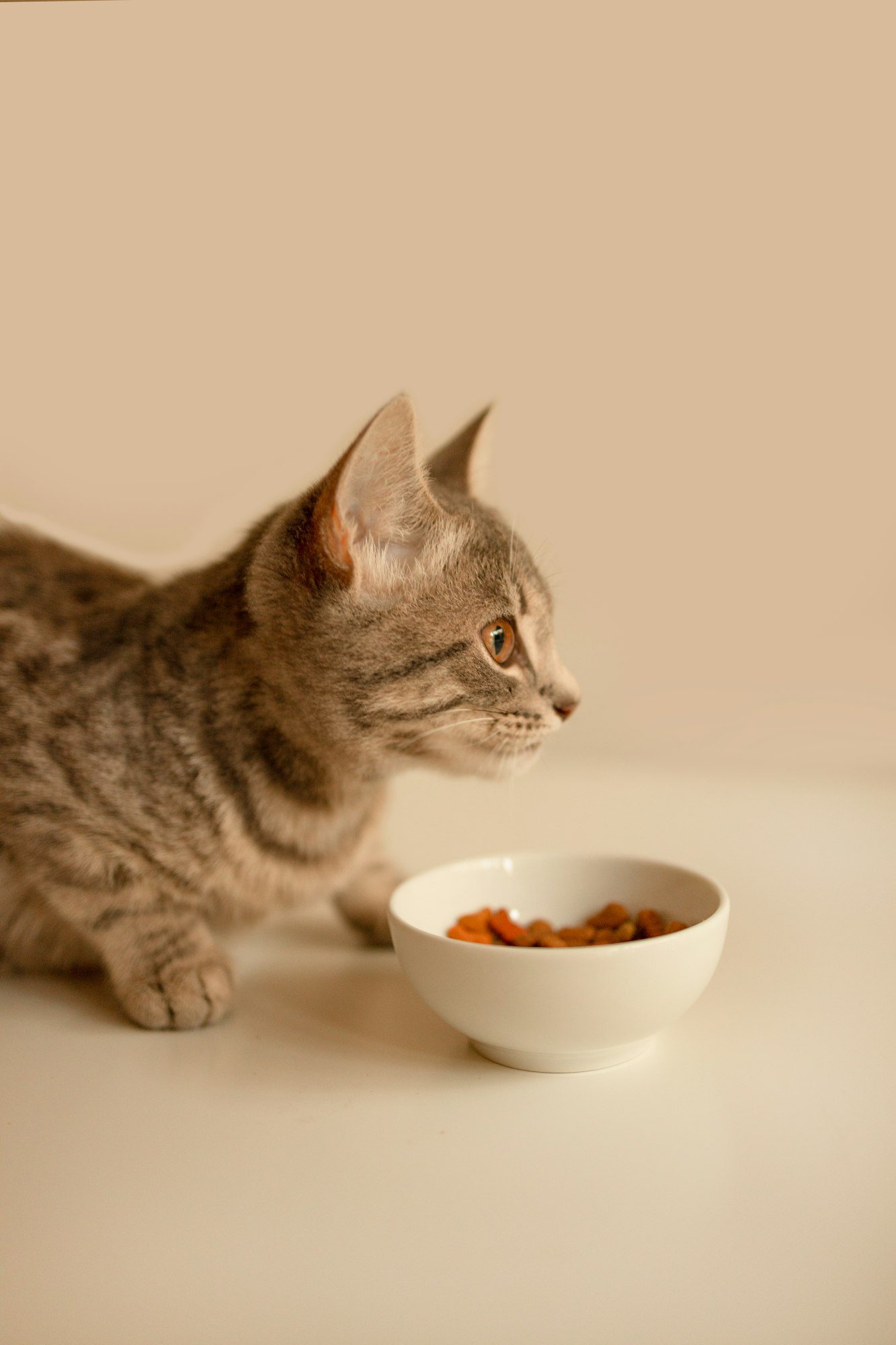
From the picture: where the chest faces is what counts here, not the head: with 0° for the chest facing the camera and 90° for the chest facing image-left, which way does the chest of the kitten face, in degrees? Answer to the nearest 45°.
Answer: approximately 270°
